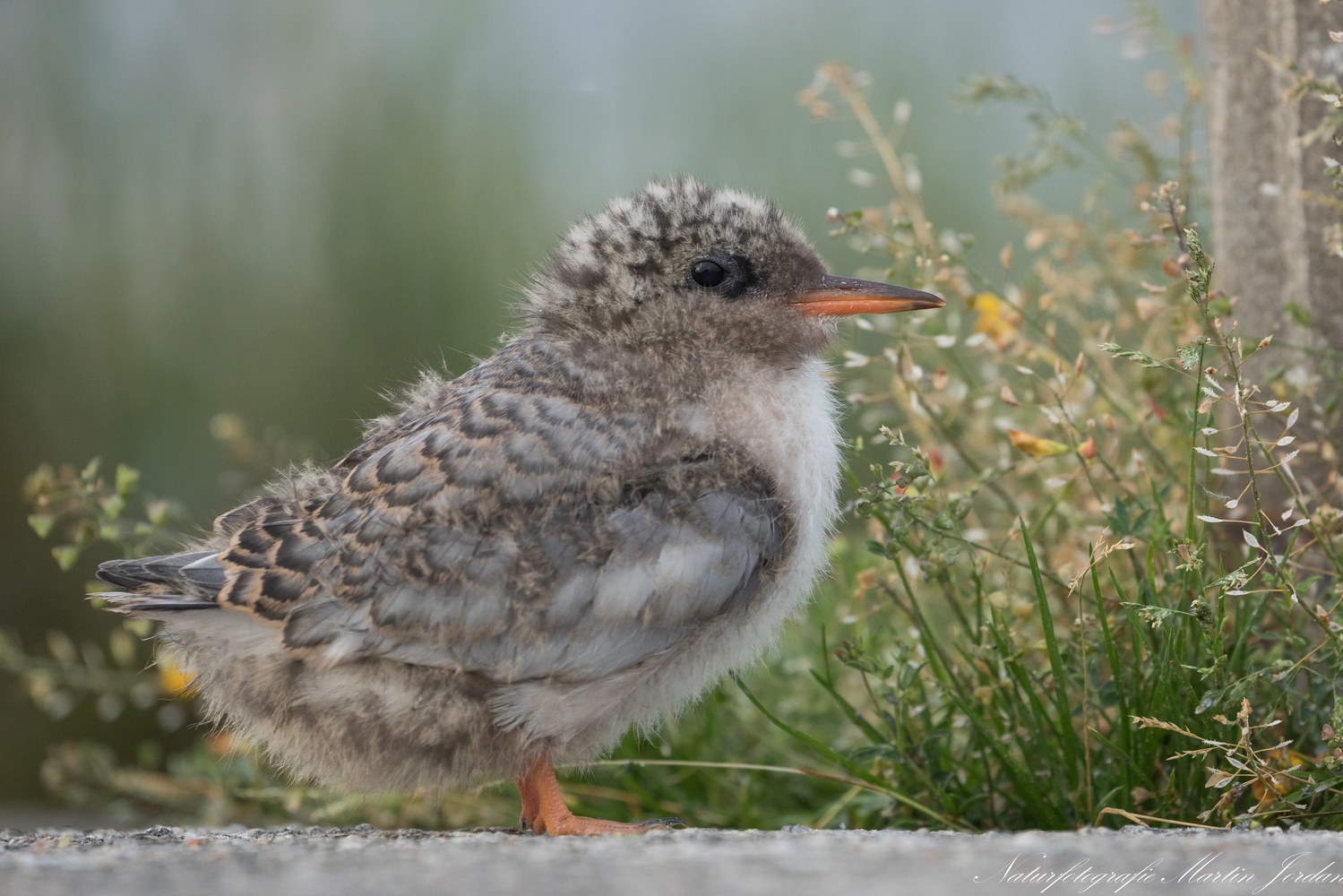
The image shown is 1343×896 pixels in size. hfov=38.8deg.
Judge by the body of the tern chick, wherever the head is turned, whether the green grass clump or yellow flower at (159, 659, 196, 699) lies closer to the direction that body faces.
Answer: the green grass clump

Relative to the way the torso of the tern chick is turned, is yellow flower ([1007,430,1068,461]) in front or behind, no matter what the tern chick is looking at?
in front

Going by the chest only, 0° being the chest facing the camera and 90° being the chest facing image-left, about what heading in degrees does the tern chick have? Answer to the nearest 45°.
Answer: approximately 270°

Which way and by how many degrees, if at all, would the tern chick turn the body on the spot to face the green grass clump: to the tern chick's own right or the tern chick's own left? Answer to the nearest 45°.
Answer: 0° — it already faces it
